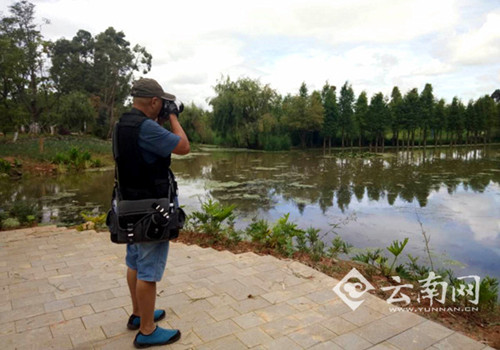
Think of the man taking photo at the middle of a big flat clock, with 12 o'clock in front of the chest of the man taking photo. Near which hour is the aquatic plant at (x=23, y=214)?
The aquatic plant is roughly at 8 o'clock from the man taking photo.

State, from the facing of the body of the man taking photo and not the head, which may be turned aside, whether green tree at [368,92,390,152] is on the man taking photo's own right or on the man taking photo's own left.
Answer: on the man taking photo's own left

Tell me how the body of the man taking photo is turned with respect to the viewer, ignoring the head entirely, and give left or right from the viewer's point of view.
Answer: facing to the right of the viewer

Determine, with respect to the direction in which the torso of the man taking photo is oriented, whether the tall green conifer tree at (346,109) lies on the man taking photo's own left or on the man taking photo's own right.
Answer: on the man taking photo's own left

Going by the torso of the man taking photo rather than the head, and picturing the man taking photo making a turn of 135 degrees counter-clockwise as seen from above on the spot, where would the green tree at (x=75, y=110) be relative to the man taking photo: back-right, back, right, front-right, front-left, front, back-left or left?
front-right

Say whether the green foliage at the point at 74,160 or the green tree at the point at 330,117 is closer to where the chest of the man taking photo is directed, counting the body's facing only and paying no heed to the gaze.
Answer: the green tree

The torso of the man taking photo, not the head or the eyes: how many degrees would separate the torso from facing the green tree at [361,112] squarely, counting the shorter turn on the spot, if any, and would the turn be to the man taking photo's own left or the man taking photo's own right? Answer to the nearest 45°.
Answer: approximately 45° to the man taking photo's own left

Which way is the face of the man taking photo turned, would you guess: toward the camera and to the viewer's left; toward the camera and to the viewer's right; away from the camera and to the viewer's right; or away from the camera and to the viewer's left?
away from the camera and to the viewer's right
